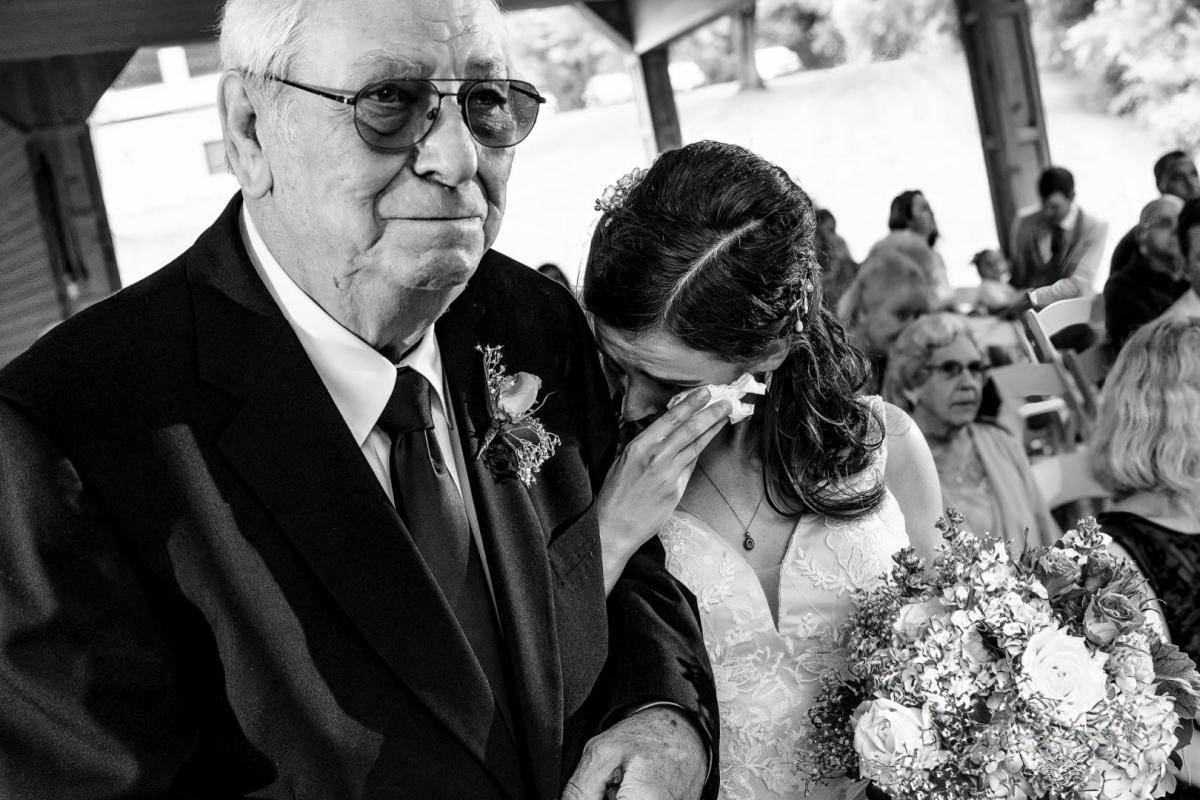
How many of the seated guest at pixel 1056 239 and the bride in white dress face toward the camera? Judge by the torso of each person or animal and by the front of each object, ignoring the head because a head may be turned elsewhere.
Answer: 2

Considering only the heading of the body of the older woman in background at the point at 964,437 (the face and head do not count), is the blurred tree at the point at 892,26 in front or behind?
behind

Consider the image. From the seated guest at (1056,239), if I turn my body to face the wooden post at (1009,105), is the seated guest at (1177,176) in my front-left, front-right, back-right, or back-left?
back-right

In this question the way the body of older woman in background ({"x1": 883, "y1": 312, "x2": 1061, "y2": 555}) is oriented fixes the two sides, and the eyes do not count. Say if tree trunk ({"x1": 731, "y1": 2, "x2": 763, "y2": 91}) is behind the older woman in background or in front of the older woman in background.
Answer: behind

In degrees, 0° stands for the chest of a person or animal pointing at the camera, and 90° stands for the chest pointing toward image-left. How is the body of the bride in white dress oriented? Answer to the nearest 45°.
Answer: approximately 0°

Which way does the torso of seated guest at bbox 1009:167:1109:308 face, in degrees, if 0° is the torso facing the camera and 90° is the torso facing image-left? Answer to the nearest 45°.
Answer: approximately 0°

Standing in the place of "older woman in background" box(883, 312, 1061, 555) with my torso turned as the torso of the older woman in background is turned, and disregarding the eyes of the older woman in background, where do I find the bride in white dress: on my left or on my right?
on my right

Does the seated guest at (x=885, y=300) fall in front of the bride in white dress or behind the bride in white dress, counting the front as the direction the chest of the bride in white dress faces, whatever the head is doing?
behind

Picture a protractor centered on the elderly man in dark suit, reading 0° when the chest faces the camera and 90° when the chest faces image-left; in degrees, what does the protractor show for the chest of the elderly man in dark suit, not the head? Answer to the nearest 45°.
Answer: approximately 315°

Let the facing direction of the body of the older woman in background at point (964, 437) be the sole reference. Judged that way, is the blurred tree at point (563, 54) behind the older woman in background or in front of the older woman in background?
behind
